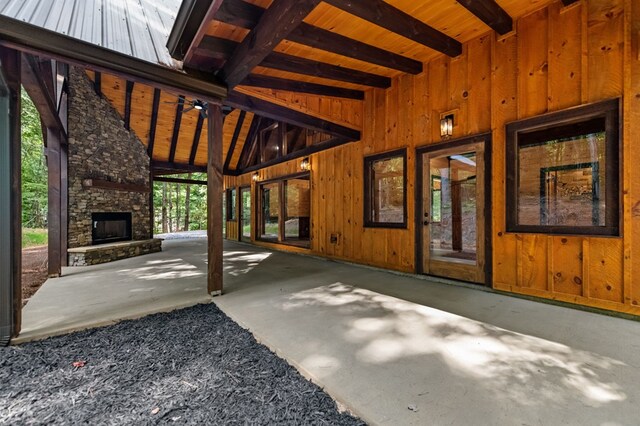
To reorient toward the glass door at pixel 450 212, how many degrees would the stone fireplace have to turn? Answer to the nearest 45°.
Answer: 0° — it already faces it

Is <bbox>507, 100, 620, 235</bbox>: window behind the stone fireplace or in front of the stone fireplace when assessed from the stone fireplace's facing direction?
in front

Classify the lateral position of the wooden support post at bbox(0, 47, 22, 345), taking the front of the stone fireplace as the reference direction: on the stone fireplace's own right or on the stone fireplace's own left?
on the stone fireplace's own right

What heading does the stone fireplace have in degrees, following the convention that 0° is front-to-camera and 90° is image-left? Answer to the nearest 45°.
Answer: approximately 315°

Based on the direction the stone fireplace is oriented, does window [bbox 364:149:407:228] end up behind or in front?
in front

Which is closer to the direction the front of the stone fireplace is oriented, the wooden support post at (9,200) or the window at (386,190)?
the window

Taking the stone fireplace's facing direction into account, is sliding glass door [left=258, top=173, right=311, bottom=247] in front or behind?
in front

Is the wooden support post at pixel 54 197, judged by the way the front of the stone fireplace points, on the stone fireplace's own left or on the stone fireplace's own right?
on the stone fireplace's own right
